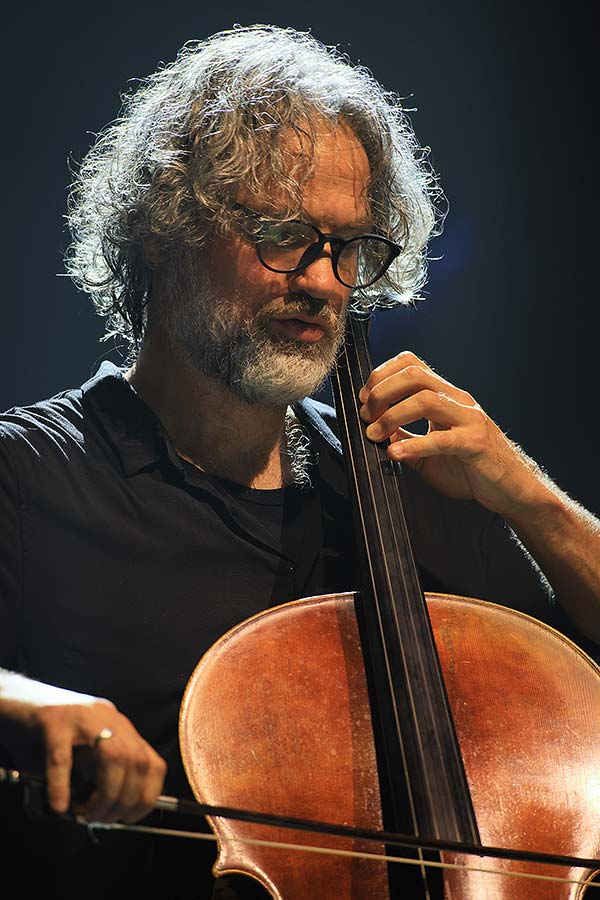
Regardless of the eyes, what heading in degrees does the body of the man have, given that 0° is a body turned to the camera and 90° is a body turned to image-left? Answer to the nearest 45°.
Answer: approximately 315°
